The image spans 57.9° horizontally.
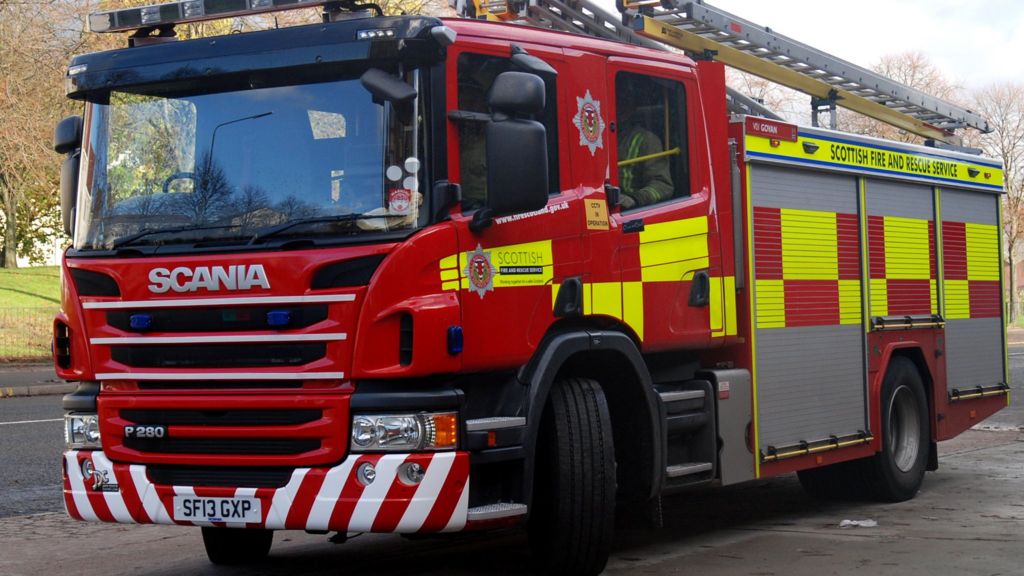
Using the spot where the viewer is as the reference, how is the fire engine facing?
facing the viewer and to the left of the viewer
